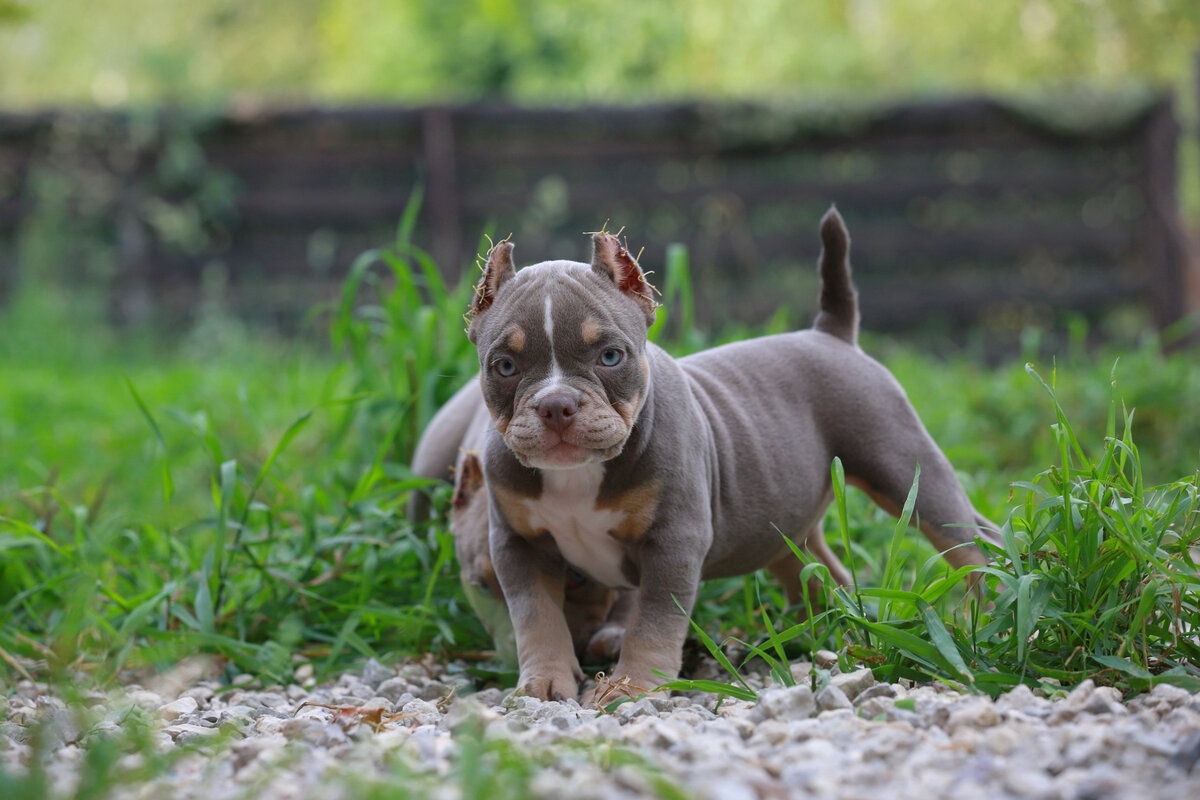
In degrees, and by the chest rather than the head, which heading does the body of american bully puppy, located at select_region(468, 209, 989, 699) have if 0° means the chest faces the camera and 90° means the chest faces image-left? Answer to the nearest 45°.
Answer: approximately 45°

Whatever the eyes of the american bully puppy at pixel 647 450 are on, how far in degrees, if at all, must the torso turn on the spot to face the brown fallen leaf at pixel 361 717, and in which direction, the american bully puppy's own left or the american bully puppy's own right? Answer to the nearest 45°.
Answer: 0° — it already faces it

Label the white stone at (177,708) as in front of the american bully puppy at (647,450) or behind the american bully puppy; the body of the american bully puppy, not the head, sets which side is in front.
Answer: in front

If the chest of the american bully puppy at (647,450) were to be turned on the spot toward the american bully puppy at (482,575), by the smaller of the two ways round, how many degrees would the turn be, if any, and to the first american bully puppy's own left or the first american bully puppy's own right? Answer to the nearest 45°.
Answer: approximately 90° to the first american bully puppy's own right

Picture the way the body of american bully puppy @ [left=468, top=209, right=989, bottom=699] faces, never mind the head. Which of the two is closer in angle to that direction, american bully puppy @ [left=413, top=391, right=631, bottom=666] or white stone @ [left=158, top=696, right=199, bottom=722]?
the white stone
